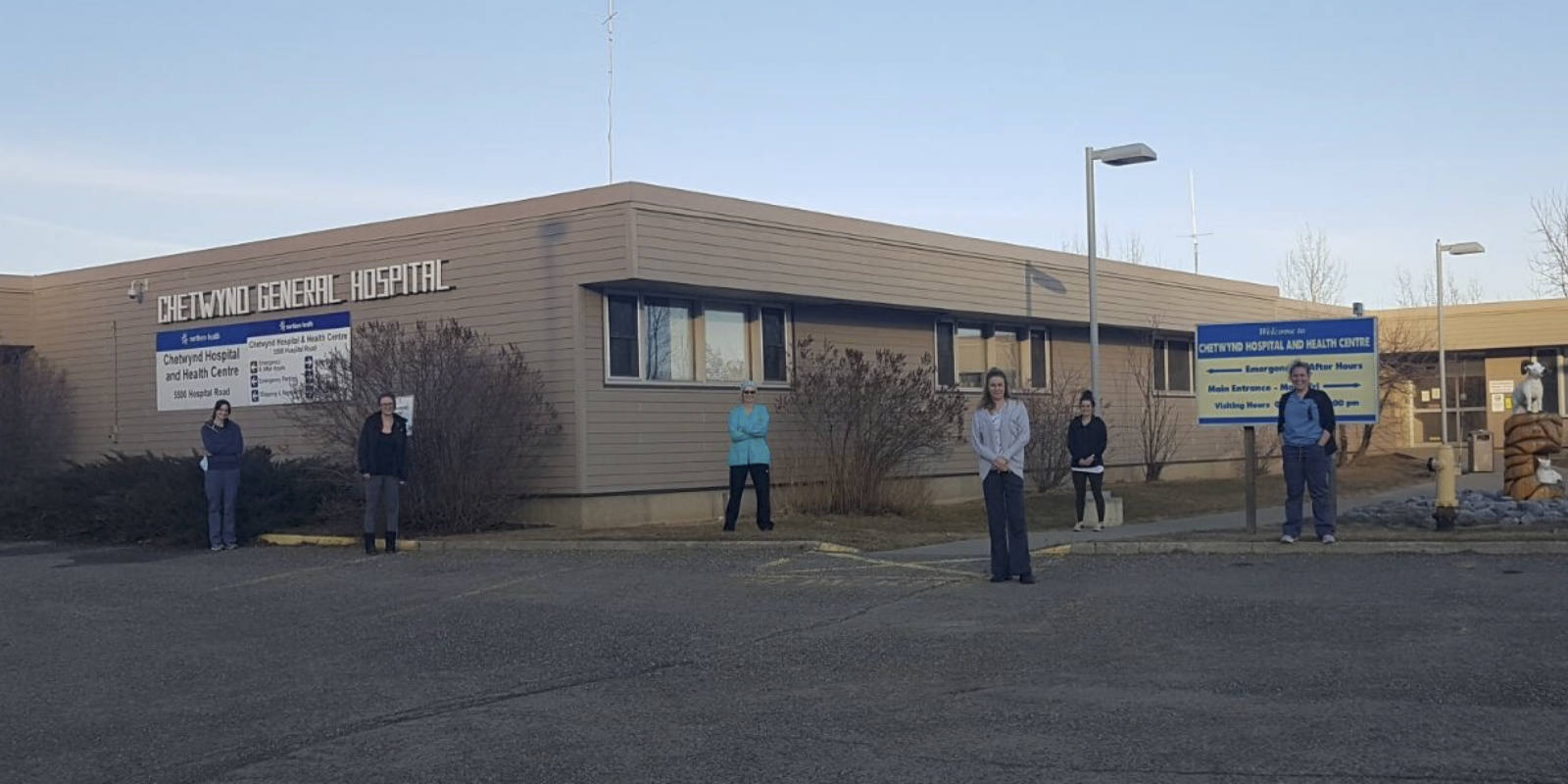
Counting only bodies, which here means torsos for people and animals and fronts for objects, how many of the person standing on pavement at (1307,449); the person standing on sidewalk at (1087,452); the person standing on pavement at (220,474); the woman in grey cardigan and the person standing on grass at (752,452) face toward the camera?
5

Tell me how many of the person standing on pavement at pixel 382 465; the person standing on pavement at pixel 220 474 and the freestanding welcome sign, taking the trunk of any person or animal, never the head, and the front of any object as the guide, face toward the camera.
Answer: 3

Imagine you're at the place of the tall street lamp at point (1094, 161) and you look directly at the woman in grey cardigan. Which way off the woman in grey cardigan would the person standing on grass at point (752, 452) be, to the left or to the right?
right

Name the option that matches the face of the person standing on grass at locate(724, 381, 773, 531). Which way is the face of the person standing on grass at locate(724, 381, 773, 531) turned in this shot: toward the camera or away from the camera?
toward the camera

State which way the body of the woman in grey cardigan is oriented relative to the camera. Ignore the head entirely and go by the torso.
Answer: toward the camera

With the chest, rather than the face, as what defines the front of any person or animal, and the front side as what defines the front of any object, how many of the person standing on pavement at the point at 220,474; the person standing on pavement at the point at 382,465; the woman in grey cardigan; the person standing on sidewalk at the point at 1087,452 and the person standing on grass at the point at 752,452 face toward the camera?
5

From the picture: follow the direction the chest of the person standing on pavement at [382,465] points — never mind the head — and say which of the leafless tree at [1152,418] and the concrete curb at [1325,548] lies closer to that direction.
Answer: the concrete curb

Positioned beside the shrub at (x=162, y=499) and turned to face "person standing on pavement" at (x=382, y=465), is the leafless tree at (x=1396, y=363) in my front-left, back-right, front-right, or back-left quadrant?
front-left

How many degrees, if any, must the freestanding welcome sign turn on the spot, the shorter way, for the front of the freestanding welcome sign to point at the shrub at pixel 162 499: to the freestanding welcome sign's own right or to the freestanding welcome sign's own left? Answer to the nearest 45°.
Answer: approximately 90° to the freestanding welcome sign's own right

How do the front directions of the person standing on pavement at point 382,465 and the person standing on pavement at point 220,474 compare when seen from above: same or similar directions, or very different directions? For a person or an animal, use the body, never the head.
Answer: same or similar directions

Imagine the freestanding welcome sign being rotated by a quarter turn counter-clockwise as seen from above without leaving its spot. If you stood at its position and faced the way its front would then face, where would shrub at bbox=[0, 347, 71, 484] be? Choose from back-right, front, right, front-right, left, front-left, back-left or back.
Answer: back

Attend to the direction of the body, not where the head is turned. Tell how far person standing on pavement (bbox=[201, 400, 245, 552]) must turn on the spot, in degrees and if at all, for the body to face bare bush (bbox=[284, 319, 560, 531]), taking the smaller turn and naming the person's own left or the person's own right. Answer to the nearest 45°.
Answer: approximately 90° to the person's own left

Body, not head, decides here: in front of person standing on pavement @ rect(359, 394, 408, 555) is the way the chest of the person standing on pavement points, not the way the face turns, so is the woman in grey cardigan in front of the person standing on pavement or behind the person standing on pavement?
in front

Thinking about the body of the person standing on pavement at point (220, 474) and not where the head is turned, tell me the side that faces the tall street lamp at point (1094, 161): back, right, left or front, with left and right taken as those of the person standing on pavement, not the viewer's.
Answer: left
